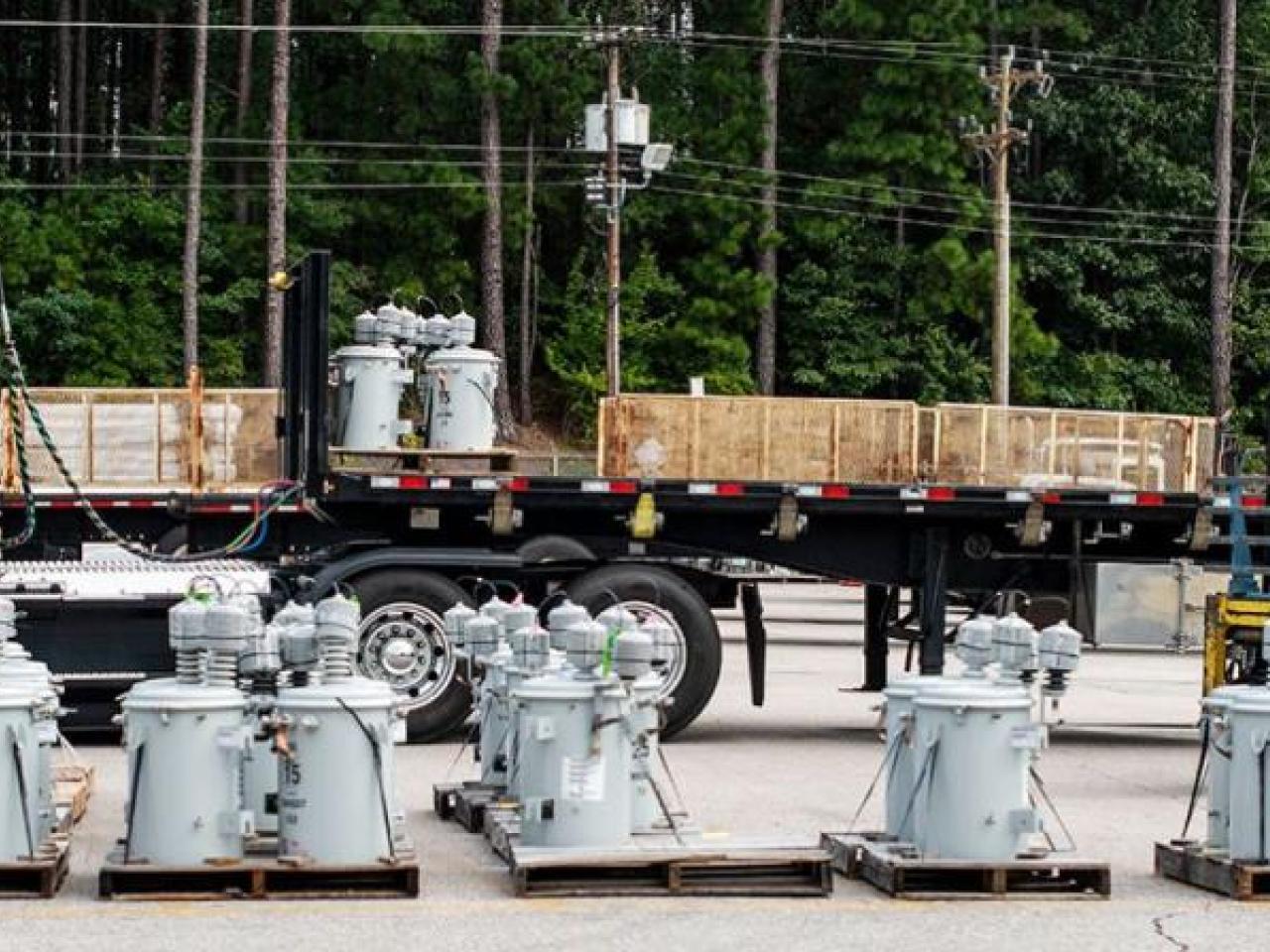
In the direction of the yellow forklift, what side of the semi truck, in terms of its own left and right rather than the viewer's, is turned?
back

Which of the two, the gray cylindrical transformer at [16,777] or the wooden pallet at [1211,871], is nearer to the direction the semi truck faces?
the gray cylindrical transformer

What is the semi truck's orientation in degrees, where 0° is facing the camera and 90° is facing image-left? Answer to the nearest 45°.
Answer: approximately 90°

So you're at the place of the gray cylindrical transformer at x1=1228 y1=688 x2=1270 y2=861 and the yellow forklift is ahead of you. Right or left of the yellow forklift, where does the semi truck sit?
left
